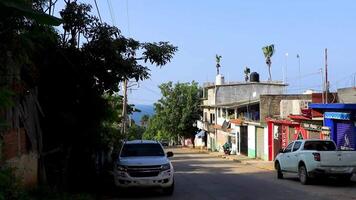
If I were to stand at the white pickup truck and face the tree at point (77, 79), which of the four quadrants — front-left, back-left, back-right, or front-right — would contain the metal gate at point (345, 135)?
back-right

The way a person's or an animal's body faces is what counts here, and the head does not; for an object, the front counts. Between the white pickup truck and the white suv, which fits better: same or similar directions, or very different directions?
very different directions

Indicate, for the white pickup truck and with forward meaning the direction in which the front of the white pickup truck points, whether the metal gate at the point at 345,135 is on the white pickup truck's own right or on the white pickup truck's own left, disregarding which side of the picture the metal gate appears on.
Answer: on the white pickup truck's own right

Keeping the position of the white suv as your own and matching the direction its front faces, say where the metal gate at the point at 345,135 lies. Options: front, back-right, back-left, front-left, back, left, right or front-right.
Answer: back-left

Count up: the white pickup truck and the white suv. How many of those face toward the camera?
1

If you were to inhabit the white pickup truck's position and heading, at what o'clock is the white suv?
The white suv is roughly at 9 o'clock from the white pickup truck.

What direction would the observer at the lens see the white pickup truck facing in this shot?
facing away from the viewer and to the left of the viewer

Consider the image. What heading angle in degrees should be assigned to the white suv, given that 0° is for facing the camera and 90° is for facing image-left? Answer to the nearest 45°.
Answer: approximately 0°

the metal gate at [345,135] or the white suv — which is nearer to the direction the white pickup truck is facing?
the metal gate

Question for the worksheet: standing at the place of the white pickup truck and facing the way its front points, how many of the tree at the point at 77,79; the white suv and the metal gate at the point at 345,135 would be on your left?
2

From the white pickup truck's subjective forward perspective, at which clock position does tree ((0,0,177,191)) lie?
The tree is roughly at 9 o'clock from the white pickup truck.
